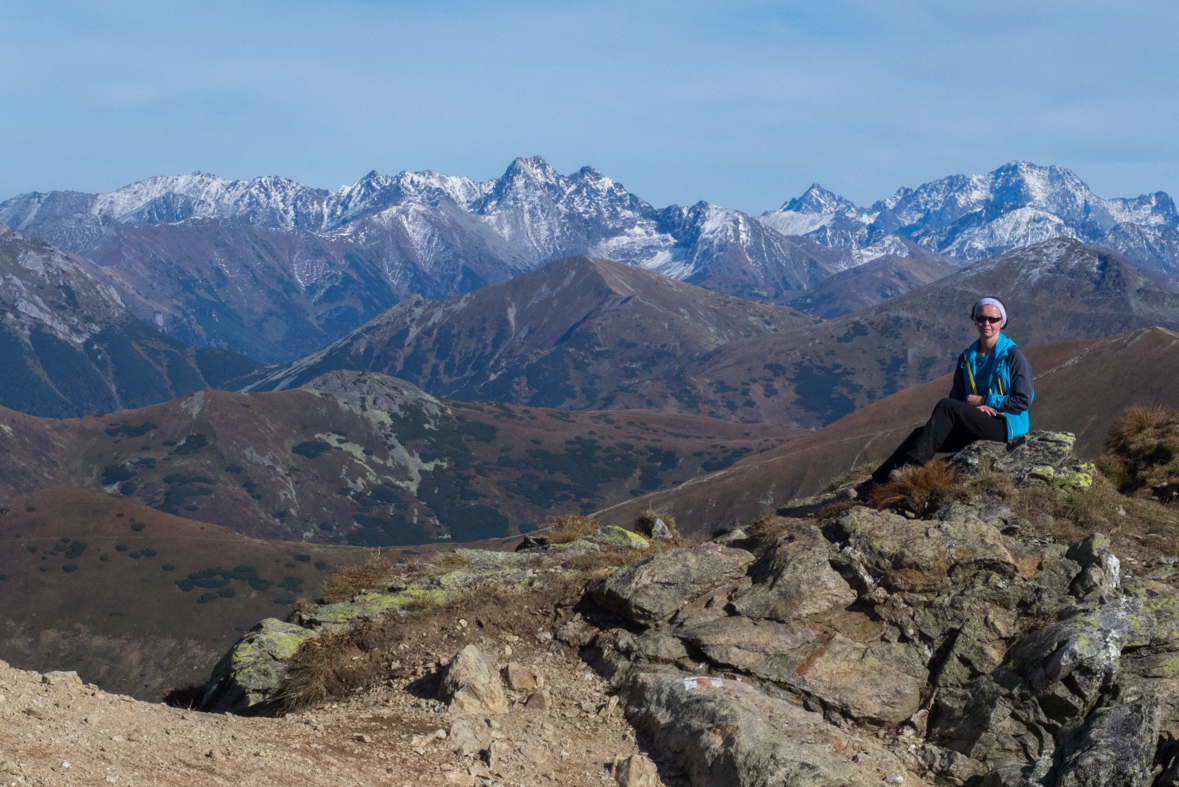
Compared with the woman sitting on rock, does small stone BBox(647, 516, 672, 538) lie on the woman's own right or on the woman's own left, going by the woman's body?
on the woman's own right

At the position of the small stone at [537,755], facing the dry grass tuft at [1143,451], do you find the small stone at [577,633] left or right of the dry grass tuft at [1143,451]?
left

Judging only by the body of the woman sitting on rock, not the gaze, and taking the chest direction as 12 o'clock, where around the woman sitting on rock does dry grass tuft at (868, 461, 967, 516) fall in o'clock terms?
The dry grass tuft is roughly at 12 o'clock from the woman sitting on rock.

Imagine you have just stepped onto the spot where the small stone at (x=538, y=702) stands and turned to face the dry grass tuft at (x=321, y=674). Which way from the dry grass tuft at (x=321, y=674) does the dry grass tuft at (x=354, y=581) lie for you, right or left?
right

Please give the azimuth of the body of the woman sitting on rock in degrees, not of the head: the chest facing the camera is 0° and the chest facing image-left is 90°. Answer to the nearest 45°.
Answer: approximately 45°

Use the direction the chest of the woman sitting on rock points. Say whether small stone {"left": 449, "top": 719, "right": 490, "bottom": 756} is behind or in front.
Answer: in front

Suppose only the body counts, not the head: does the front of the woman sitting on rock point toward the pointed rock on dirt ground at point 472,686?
yes

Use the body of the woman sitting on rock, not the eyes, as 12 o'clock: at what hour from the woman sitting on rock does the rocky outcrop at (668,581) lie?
The rocky outcrop is roughly at 12 o'clock from the woman sitting on rock.

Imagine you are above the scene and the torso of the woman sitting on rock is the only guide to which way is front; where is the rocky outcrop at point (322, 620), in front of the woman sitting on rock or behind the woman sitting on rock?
in front

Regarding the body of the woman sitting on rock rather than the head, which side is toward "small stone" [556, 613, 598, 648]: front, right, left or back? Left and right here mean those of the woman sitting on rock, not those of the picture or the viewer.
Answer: front

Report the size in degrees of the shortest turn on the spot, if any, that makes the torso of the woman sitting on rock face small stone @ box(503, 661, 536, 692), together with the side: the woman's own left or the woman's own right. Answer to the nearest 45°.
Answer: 0° — they already face it

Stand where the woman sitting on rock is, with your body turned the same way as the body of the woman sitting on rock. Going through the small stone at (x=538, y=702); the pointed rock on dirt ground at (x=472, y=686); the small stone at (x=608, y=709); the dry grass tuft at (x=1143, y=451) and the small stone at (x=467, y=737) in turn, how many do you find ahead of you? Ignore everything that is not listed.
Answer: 4

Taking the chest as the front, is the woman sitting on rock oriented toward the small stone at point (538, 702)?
yes
